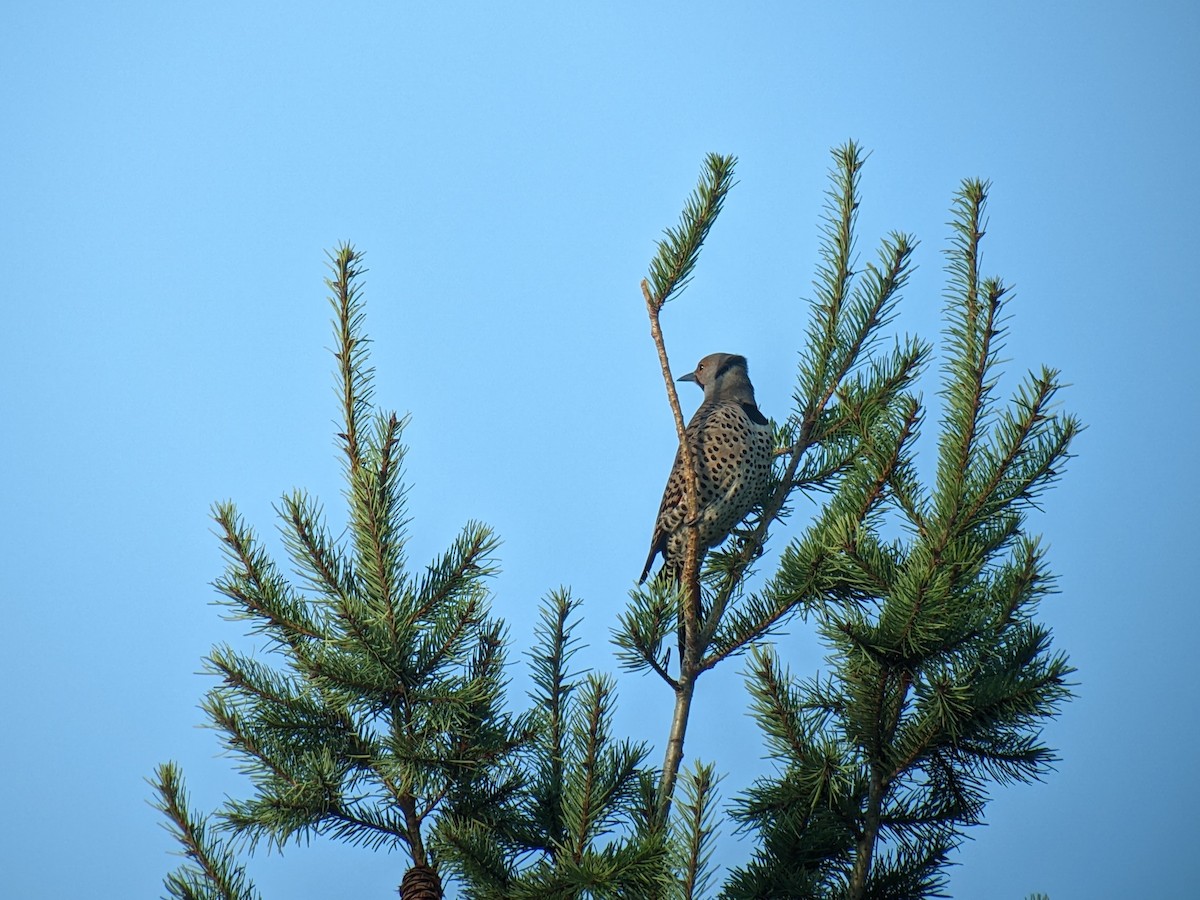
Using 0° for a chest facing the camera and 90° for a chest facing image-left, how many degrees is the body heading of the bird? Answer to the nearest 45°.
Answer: approximately 315°
